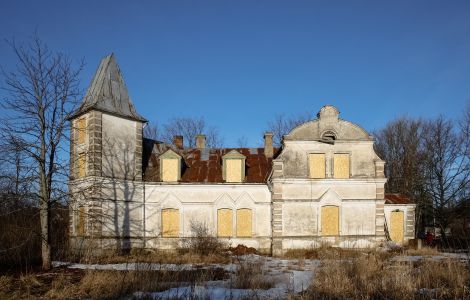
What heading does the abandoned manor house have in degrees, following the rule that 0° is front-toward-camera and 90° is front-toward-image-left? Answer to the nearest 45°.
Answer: approximately 0°

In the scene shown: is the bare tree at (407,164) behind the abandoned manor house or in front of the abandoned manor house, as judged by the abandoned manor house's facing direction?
behind
